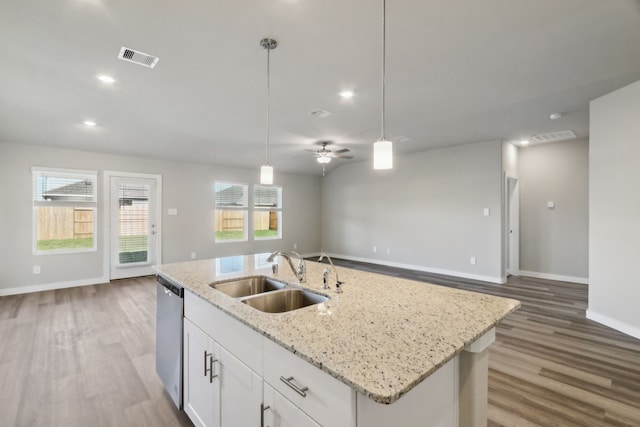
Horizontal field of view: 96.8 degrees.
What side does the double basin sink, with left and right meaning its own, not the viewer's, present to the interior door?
back

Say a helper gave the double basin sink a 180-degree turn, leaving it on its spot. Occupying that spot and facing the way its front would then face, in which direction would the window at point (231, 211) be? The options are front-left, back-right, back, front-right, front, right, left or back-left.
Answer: front-left

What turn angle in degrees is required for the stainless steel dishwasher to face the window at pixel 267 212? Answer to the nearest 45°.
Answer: approximately 180°

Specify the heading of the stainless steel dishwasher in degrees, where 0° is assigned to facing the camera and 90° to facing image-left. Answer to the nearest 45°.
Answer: approximately 45°

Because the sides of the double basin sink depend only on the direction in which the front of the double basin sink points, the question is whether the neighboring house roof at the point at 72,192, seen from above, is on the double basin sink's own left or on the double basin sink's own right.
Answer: on the double basin sink's own right

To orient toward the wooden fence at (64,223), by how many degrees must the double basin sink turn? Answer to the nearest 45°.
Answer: approximately 90° to its right

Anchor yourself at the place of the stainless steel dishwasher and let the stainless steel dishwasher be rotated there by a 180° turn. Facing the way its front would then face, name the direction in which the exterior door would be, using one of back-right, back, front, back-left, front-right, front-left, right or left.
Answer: front-left

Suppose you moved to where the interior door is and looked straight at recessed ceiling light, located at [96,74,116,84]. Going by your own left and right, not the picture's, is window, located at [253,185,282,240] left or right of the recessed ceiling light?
right

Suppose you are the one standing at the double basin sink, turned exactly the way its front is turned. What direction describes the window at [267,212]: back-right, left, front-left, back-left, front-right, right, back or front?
back-right

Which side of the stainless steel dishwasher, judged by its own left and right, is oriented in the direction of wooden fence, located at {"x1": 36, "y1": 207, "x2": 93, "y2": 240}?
right

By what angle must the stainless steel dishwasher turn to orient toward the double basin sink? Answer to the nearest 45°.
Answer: approximately 90° to its left

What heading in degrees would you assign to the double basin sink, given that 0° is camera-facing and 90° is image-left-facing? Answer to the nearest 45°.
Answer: approximately 45°
